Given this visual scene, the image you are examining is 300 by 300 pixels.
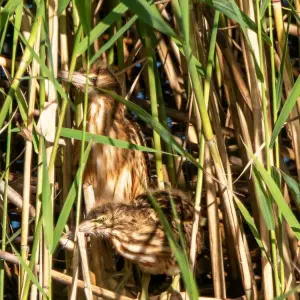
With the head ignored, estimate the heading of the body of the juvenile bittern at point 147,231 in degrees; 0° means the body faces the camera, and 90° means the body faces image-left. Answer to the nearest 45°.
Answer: approximately 90°

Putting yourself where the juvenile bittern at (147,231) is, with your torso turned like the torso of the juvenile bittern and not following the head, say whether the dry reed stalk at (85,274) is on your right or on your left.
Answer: on your left
